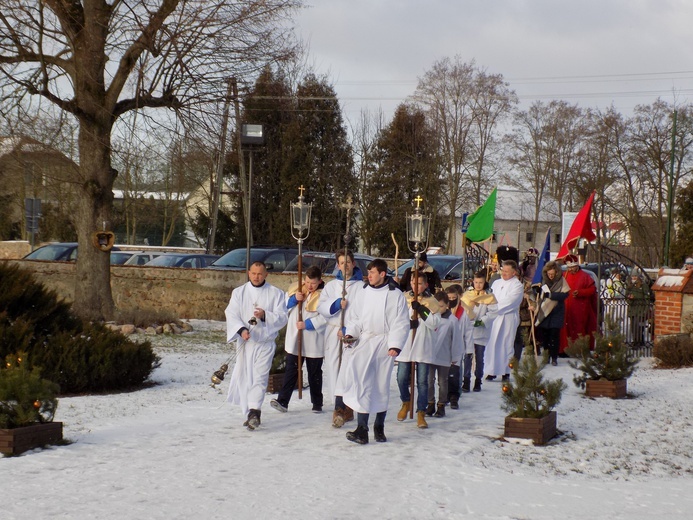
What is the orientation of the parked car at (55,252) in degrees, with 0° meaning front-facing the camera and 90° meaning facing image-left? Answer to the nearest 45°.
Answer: approximately 45°

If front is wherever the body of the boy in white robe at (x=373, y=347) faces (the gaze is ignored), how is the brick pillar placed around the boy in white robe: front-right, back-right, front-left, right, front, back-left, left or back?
back

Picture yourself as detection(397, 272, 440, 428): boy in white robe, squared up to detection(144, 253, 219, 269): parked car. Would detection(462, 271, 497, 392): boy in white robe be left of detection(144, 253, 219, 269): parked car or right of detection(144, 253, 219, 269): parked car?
right

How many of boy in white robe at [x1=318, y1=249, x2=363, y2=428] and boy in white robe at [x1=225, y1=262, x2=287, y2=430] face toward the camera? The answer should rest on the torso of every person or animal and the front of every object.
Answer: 2

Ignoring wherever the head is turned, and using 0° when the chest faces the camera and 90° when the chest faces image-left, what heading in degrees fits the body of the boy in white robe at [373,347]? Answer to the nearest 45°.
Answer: approximately 45°

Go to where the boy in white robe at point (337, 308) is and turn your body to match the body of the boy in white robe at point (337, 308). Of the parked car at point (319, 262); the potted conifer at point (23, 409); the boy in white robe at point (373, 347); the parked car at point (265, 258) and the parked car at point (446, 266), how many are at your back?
3
